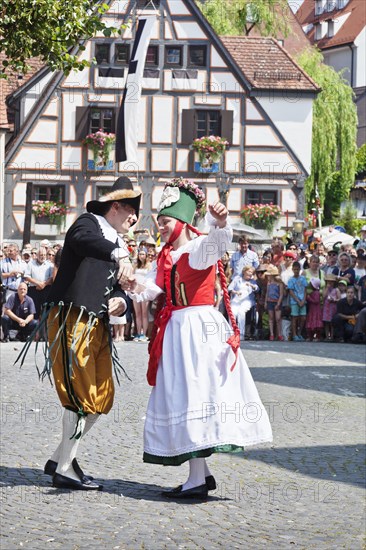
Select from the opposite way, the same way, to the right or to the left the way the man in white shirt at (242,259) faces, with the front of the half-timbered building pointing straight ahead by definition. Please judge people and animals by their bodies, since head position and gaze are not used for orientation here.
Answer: the same way

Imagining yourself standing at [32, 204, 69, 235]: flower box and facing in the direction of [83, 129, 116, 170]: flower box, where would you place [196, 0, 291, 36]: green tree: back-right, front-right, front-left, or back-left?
front-left

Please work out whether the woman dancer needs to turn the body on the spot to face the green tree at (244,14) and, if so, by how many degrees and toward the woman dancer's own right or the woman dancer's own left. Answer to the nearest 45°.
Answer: approximately 135° to the woman dancer's own right

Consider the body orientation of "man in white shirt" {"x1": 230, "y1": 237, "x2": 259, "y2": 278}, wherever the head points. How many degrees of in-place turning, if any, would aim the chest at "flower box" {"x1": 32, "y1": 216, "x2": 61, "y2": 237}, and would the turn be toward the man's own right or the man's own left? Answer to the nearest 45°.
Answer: approximately 135° to the man's own right

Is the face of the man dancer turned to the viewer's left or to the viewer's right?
to the viewer's right

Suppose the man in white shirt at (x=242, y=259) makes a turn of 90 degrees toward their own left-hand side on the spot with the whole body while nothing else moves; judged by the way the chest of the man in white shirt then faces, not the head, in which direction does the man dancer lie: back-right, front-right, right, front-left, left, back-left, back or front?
right

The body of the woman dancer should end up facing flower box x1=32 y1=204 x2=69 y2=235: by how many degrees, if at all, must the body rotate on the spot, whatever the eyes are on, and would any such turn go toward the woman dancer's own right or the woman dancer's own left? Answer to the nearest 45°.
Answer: approximately 135° to the woman dancer's own right

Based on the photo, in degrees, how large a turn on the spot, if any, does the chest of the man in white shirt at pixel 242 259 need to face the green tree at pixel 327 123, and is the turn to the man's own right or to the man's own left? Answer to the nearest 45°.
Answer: approximately 180°

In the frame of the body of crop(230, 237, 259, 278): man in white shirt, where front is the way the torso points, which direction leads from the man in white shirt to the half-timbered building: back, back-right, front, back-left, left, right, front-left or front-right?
back

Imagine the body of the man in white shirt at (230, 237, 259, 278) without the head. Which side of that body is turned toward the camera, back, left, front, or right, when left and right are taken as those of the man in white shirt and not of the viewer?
front

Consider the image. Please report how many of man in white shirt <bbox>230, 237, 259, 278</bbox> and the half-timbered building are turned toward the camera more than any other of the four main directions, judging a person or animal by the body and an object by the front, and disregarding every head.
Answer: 2

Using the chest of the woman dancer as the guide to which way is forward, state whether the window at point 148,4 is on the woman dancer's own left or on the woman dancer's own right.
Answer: on the woman dancer's own right

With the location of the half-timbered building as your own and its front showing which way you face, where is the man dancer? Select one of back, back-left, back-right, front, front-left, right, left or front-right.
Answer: front

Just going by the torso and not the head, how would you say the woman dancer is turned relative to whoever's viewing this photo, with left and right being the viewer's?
facing the viewer and to the left of the viewer
